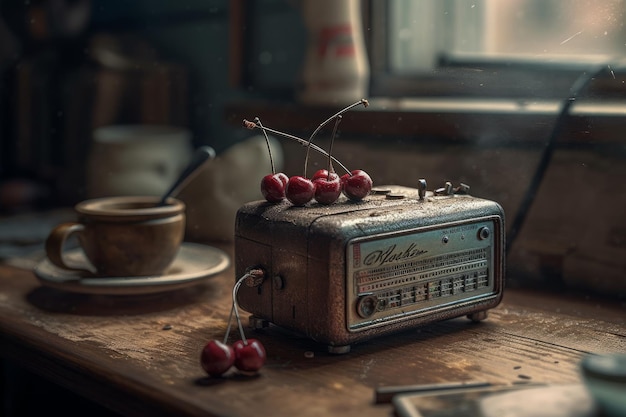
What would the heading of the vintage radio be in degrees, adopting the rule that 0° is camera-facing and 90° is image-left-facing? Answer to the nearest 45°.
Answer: approximately 315°

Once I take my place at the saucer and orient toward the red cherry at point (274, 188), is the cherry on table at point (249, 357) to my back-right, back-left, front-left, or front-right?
front-right

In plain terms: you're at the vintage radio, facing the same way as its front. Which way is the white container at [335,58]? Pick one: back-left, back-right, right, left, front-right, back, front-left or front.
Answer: back-left

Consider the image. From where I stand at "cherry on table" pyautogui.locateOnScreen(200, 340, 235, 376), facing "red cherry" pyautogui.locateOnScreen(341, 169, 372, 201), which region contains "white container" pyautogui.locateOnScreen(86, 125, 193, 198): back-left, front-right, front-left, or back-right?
front-left
